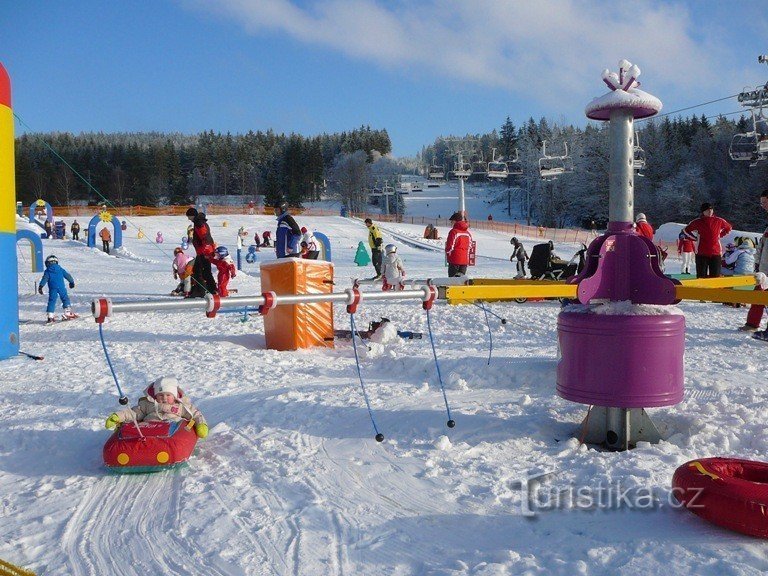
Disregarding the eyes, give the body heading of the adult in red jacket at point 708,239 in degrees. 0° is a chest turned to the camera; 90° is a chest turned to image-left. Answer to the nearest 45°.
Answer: approximately 0°

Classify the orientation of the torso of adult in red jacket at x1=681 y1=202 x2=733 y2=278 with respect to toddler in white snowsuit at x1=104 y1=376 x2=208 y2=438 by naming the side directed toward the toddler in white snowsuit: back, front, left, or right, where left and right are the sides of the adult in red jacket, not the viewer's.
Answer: front

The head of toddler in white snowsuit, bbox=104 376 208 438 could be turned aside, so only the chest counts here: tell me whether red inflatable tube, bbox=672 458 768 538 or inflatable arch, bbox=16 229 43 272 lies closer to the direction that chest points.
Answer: the red inflatable tube

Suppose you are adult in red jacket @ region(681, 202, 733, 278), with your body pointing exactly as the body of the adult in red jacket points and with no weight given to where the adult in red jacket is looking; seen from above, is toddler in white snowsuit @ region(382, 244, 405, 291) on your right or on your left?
on your right

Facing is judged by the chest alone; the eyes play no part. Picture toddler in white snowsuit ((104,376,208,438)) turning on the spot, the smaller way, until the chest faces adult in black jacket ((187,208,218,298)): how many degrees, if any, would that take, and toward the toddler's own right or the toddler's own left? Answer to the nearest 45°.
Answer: approximately 180°

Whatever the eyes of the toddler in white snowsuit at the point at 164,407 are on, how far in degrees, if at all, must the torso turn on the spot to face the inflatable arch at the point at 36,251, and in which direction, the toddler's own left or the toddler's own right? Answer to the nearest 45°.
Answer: approximately 180°

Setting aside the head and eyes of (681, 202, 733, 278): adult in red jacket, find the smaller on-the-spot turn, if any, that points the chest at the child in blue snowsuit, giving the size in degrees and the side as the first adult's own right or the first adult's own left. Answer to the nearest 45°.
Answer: approximately 90° to the first adult's own right

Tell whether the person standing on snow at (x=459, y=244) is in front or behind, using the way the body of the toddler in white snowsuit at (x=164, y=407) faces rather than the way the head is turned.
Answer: behind

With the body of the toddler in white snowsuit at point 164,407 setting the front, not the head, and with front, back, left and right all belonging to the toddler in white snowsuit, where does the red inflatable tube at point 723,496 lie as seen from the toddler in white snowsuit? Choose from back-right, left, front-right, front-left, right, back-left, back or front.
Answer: front-left

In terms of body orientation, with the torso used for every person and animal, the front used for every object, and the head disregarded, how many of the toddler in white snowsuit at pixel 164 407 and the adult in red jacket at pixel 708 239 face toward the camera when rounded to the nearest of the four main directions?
2
